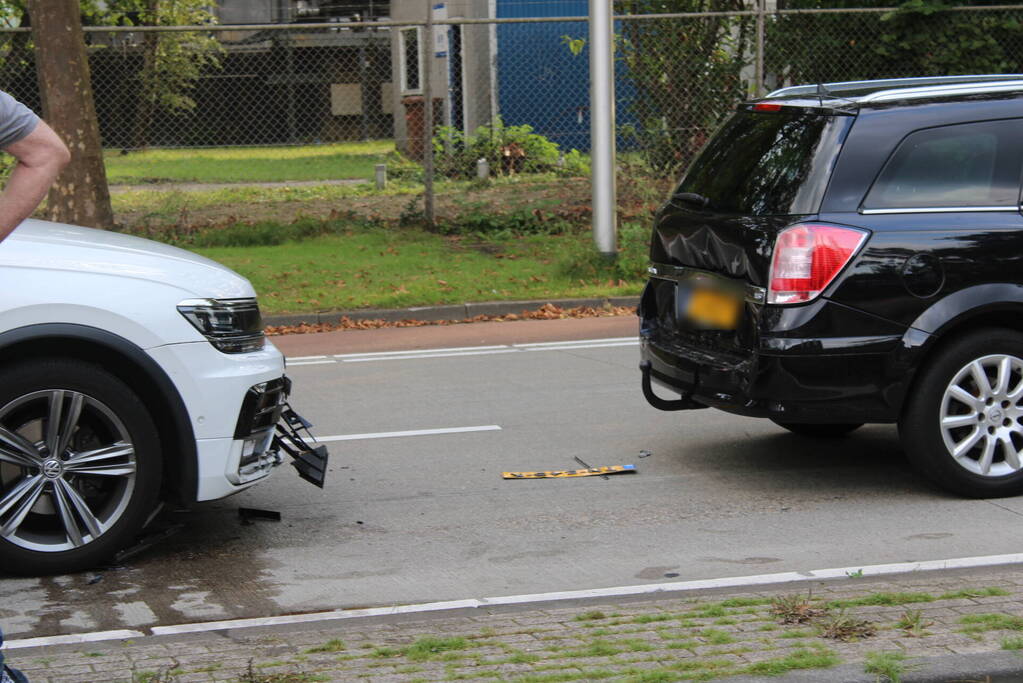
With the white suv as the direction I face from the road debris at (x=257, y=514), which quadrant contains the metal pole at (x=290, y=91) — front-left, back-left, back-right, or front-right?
back-right

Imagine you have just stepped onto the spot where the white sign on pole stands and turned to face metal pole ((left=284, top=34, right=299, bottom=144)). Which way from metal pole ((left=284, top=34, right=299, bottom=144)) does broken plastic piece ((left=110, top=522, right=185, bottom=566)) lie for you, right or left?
left

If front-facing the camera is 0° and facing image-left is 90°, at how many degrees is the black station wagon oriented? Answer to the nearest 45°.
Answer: approximately 225°

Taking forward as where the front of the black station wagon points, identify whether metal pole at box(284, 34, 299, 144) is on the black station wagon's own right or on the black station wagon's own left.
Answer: on the black station wagon's own left

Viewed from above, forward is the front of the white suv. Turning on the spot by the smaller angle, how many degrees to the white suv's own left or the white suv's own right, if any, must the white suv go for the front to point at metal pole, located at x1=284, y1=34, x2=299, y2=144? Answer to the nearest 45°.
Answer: approximately 90° to the white suv's own left

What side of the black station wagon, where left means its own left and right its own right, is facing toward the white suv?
back

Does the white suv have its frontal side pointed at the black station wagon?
yes

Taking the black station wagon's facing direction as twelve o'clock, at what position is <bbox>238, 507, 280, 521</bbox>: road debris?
The road debris is roughly at 7 o'clock from the black station wagon.

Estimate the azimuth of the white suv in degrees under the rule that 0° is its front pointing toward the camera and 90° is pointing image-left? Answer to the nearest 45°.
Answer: approximately 270°

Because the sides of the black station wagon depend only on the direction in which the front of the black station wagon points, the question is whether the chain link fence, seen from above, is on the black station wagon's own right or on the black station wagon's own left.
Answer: on the black station wagon's own left

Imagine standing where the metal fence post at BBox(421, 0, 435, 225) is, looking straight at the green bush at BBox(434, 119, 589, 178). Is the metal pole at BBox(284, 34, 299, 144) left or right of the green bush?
left
